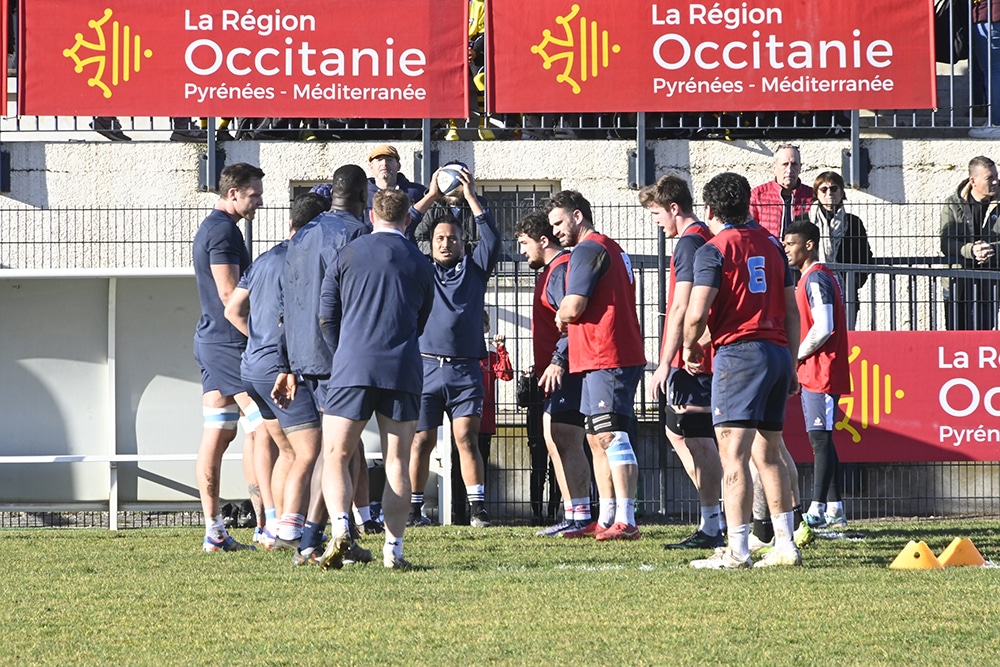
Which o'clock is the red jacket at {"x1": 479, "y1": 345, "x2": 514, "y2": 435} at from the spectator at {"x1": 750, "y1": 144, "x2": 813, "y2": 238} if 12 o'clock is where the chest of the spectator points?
The red jacket is roughly at 2 o'clock from the spectator.

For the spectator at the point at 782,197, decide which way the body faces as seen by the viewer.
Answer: toward the camera

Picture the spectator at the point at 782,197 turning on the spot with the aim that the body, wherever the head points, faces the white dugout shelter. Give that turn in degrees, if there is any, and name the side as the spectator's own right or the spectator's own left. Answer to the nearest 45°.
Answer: approximately 90° to the spectator's own right

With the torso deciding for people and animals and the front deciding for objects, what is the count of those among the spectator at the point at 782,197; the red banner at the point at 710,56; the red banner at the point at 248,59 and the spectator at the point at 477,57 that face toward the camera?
4

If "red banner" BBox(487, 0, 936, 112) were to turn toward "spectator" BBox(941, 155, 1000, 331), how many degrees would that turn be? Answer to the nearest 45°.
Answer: approximately 45° to its left

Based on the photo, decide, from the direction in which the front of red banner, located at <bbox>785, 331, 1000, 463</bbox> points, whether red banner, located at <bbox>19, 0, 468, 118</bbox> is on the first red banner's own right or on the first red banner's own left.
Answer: on the first red banner's own right

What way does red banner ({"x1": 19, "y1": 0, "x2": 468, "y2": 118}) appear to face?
toward the camera

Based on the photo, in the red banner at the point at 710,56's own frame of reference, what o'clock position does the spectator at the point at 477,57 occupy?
The spectator is roughly at 3 o'clock from the red banner.

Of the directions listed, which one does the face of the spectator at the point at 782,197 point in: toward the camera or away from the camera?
toward the camera

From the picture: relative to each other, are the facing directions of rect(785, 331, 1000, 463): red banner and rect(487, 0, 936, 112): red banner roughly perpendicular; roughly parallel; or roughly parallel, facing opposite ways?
roughly parallel

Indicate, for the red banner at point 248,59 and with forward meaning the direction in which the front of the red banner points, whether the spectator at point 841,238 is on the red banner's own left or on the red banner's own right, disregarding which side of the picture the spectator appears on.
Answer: on the red banner's own left
